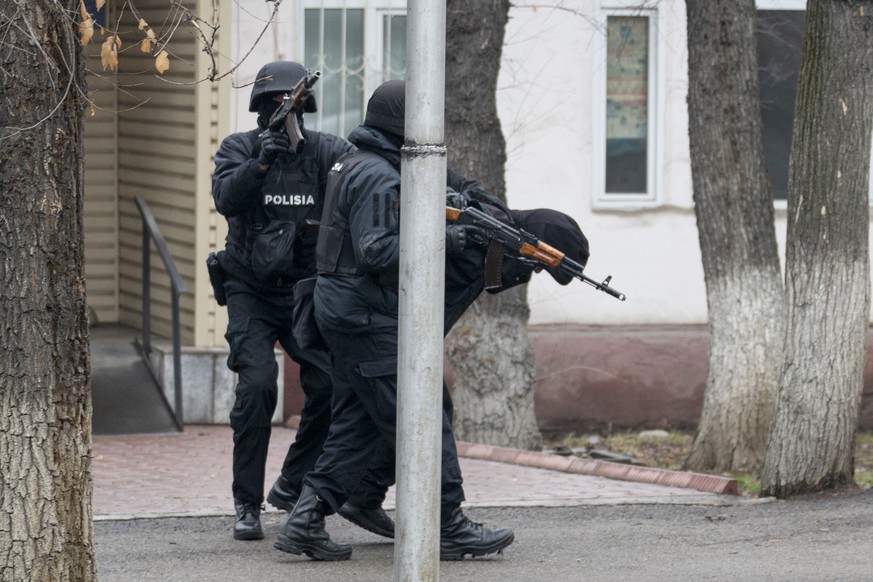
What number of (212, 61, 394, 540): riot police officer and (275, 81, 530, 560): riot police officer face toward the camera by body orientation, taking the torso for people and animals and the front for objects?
1

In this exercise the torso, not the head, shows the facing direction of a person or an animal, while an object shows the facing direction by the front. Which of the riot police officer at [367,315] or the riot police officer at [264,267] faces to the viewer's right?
the riot police officer at [367,315]

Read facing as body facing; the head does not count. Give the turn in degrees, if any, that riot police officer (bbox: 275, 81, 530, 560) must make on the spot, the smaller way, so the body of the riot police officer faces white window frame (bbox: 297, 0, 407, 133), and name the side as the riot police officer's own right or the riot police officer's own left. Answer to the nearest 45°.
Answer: approximately 90° to the riot police officer's own left

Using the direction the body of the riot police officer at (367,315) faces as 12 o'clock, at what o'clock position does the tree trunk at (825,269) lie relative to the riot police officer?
The tree trunk is roughly at 11 o'clock from the riot police officer.

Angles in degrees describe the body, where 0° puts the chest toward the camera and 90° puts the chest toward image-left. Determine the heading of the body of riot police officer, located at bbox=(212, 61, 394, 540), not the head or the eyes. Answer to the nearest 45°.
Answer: approximately 0°

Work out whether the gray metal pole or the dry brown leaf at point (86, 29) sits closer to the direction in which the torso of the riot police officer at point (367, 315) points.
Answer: the gray metal pole

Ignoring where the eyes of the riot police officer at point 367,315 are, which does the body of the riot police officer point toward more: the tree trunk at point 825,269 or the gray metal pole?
the tree trunk

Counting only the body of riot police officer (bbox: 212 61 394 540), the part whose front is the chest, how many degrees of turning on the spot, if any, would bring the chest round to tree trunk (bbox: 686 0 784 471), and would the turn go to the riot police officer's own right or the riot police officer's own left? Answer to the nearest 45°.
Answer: approximately 135° to the riot police officer's own left

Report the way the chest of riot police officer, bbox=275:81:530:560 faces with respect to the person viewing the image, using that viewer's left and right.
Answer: facing to the right of the viewer

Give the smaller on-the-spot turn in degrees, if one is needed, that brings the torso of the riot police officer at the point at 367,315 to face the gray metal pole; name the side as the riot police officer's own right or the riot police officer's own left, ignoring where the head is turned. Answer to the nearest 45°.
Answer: approximately 90° to the riot police officer's own right

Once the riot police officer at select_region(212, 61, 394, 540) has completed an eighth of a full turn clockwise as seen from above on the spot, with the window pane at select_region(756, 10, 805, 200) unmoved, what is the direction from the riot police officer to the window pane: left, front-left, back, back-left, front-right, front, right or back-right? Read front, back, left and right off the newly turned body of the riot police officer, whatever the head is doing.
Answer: back
